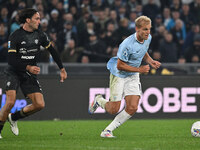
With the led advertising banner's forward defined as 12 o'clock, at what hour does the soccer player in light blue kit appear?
The soccer player in light blue kit is roughly at 12 o'clock from the led advertising banner.

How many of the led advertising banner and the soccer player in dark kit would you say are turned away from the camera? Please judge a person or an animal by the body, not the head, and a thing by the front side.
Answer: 0

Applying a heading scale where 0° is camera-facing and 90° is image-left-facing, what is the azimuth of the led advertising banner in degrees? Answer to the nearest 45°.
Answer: approximately 0°

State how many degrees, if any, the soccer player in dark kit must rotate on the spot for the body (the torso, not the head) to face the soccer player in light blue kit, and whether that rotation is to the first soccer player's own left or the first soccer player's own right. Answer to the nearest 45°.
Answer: approximately 45° to the first soccer player's own left

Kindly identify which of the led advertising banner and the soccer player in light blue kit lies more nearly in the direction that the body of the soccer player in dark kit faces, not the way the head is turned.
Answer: the soccer player in light blue kit

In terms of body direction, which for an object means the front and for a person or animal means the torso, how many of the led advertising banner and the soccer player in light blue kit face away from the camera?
0

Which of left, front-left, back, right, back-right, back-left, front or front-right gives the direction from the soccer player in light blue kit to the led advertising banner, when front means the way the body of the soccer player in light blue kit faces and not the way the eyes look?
back-left

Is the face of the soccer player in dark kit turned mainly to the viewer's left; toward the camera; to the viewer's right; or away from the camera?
to the viewer's right

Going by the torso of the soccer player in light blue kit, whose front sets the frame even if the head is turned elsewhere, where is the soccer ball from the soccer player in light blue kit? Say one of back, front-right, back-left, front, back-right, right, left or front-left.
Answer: front-left
